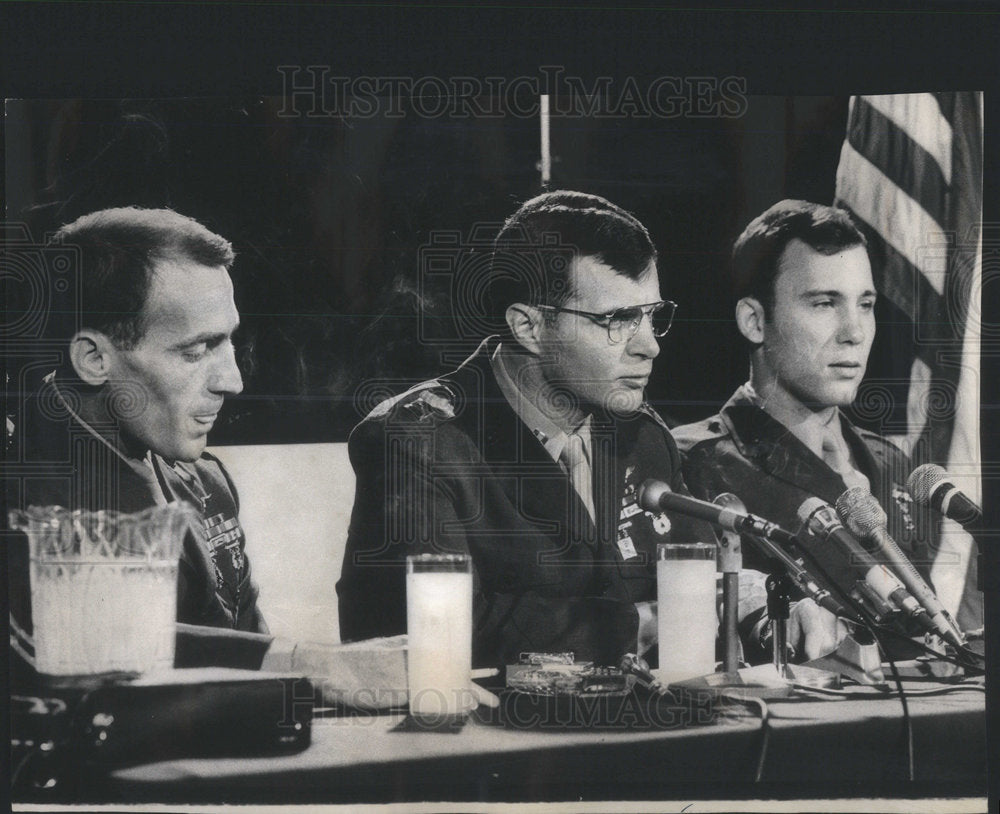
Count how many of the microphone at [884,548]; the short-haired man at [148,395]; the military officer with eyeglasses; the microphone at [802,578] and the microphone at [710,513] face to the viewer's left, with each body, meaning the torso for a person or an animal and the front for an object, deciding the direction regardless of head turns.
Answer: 3

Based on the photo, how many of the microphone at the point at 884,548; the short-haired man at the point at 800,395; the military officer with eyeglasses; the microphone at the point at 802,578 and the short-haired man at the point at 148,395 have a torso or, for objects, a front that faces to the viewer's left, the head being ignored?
2

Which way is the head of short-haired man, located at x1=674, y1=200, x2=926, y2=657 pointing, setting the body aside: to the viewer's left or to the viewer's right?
to the viewer's right

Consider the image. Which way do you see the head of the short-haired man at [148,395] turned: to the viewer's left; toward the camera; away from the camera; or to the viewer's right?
to the viewer's right

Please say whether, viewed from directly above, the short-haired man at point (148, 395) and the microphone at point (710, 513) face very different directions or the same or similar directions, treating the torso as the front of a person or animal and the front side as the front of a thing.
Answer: very different directions

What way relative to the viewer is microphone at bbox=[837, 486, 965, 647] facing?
to the viewer's left

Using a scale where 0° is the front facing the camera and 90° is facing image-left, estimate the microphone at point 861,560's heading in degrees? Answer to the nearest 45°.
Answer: approximately 90°

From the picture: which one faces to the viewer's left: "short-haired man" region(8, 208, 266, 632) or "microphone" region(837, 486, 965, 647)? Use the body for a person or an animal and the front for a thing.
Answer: the microphone

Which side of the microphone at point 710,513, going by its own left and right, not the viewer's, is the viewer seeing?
left

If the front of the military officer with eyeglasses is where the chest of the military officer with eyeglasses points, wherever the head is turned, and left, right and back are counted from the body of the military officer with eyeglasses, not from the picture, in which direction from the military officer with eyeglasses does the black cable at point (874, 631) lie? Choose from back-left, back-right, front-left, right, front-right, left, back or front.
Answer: front-left

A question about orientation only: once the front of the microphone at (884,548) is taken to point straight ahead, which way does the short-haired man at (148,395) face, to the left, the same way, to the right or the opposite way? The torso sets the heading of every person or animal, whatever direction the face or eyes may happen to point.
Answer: the opposite way

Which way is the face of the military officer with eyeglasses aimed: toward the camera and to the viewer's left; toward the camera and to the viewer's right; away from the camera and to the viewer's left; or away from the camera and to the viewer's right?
toward the camera and to the viewer's right

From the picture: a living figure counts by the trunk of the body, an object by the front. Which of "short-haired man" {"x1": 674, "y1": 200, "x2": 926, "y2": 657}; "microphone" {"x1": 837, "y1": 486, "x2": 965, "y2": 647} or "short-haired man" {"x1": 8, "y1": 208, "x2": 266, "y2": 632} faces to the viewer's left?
the microphone

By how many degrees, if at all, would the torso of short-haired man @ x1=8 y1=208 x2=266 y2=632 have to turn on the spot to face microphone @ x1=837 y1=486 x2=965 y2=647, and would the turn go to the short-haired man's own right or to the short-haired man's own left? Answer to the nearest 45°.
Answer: approximately 45° to the short-haired man's own left

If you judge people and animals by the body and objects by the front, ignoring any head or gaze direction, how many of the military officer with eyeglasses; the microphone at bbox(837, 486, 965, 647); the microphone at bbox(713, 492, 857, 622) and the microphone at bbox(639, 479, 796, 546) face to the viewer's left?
3

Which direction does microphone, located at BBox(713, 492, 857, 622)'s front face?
to the viewer's left

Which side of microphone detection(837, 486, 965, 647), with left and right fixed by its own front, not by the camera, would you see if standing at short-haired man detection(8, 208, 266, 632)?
front
